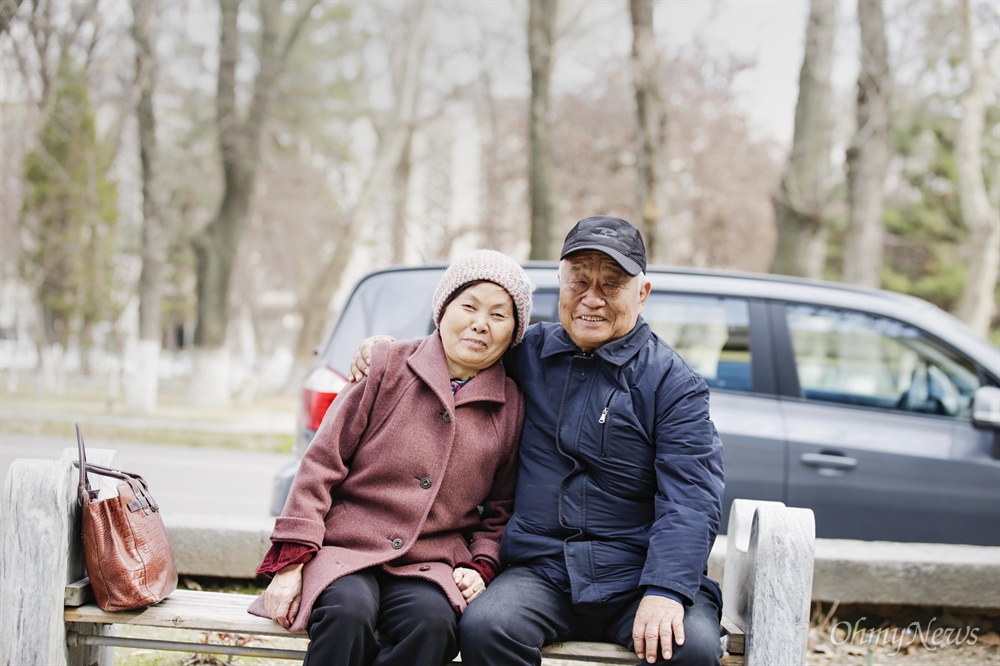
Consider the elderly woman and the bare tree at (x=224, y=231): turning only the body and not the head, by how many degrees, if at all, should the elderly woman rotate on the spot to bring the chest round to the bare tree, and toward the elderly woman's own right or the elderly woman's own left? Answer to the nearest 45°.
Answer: approximately 180°

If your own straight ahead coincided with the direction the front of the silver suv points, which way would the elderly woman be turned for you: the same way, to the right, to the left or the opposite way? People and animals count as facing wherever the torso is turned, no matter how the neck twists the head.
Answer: to the right

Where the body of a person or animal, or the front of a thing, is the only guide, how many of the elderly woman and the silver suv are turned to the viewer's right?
1

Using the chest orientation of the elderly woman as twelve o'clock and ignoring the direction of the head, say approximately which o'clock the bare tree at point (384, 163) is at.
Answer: The bare tree is roughly at 6 o'clock from the elderly woman.

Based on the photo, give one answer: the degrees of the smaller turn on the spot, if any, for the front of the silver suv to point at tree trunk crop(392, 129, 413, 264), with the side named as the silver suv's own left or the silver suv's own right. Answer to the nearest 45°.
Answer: approximately 90° to the silver suv's own left

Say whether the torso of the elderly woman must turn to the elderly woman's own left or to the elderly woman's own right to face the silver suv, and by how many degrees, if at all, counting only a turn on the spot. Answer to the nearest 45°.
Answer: approximately 135° to the elderly woman's own left

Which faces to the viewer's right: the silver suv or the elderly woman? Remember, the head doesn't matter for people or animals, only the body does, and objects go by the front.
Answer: the silver suv

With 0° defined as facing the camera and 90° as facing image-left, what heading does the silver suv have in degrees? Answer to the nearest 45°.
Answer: approximately 270°

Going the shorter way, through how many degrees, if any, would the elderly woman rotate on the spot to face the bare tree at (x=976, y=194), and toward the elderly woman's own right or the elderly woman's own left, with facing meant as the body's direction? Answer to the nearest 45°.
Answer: approximately 135° to the elderly woman's own left
